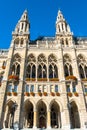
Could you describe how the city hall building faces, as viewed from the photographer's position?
facing the viewer
